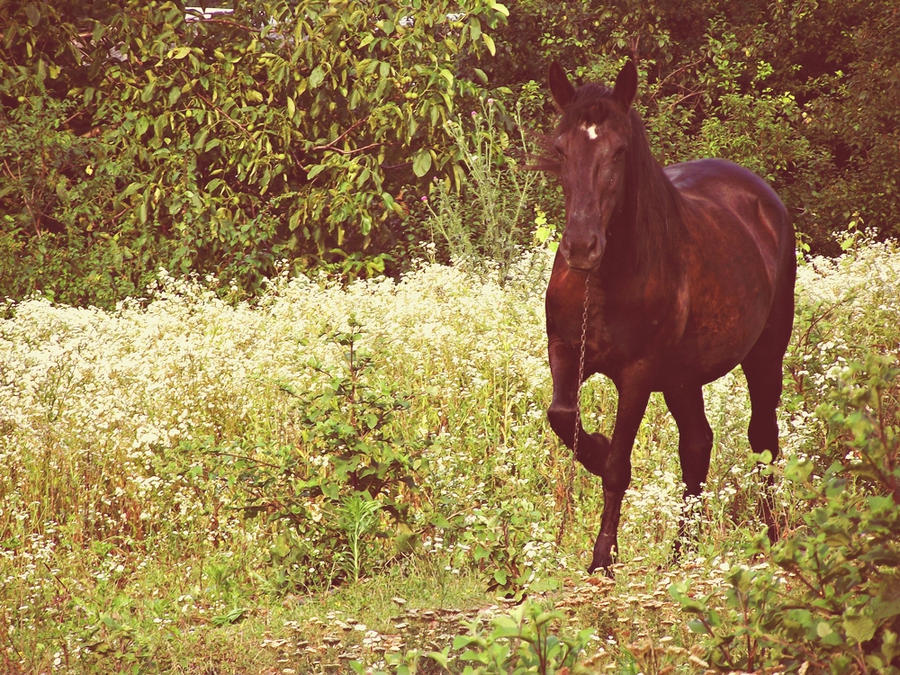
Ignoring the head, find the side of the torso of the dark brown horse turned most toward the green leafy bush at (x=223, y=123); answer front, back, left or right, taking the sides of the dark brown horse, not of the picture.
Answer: right

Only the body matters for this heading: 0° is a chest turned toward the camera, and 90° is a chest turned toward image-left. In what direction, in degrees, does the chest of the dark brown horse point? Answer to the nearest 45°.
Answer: approximately 45°

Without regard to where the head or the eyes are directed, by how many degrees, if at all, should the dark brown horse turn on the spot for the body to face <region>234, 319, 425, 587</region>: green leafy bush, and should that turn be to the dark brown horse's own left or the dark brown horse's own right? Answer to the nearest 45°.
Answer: approximately 90° to the dark brown horse's own right

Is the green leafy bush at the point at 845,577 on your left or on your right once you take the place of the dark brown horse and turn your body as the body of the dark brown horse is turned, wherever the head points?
on your left
